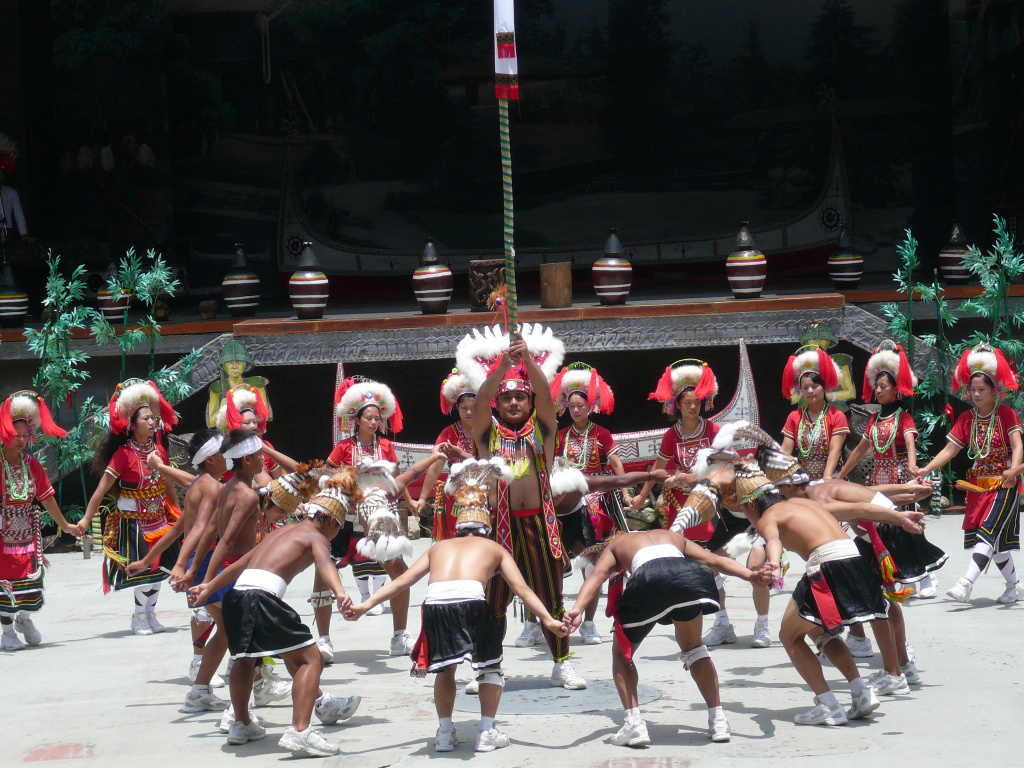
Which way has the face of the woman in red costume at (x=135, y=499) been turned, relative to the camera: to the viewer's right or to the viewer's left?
to the viewer's right

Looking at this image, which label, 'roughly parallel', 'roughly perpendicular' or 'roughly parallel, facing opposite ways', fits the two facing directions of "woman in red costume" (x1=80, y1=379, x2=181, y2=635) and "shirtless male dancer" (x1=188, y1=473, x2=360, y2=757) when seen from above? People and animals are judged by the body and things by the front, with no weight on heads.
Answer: roughly perpendicular

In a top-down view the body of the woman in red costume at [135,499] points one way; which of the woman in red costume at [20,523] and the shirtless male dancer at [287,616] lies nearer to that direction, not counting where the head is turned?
the shirtless male dancer

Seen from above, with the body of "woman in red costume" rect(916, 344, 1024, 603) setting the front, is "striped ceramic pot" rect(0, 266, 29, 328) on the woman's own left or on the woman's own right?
on the woman's own right

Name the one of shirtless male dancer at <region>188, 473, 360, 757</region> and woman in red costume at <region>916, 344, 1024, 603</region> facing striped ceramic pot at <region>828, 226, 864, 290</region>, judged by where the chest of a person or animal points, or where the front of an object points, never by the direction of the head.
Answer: the shirtless male dancer

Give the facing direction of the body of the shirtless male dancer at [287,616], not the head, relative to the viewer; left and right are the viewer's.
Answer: facing away from the viewer and to the right of the viewer

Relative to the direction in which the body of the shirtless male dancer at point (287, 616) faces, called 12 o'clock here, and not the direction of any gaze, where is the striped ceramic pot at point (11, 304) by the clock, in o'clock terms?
The striped ceramic pot is roughly at 10 o'clock from the shirtless male dancer.

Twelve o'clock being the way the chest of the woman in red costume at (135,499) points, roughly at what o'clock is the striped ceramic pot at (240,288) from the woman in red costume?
The striped ceramic pot is roughly at 8 o'clock from the woman in red costume.

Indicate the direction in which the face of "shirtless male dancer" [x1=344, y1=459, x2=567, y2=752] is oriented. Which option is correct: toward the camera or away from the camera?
away from the camera

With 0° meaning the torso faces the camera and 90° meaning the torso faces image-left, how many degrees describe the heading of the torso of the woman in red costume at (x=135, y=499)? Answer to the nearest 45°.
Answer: approximately 315°
